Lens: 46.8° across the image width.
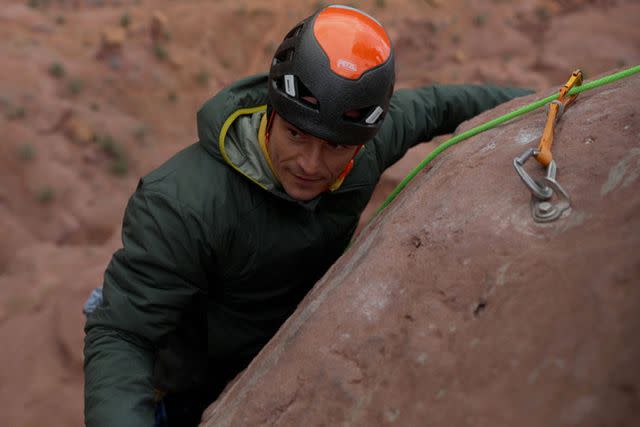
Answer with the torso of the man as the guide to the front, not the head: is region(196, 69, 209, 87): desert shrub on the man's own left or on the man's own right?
on the man's own left

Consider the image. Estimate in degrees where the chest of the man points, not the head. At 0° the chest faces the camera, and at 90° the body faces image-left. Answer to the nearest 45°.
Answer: approximately 315°

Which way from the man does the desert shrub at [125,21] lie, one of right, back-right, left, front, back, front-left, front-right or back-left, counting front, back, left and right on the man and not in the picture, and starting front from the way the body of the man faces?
back-left

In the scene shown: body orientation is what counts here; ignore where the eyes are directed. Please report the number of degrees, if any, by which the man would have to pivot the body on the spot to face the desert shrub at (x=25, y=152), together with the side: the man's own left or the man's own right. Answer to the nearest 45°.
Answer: approximately 135° to the man's own left

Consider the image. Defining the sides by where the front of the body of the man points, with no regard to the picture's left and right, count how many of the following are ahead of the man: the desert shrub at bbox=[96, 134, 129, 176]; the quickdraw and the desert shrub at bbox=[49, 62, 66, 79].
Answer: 1

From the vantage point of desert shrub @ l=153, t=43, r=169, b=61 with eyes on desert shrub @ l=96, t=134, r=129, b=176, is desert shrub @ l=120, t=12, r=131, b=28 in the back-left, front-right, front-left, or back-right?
back-right

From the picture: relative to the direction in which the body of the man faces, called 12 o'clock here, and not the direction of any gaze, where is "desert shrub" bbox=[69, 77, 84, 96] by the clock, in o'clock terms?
The desert shrub is roughly at 7 o'clock from the man.
